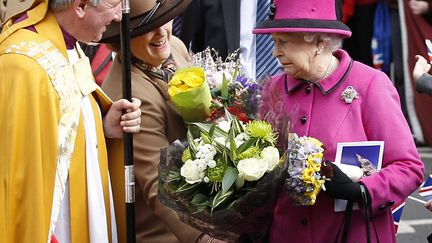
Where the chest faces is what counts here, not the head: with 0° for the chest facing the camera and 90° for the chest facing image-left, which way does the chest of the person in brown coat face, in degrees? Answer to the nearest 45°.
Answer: approximately 315°
